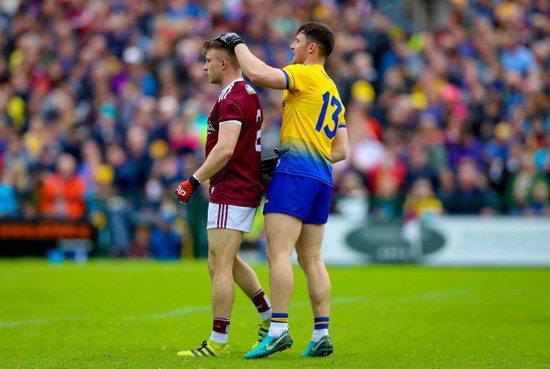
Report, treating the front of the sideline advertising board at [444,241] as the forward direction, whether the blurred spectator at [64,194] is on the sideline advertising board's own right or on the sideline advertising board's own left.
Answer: on the sideline advertising board's own right

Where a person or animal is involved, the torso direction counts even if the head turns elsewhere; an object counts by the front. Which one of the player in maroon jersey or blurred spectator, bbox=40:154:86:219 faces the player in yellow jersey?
the blurred spectator

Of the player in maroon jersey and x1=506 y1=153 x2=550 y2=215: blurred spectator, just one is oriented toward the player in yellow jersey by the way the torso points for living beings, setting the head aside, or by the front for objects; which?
the blurred spectator

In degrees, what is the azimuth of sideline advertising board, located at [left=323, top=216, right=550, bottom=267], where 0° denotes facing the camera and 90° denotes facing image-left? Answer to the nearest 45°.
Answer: approximately 0°

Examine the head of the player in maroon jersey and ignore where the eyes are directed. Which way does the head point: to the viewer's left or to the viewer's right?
to the viewer's left

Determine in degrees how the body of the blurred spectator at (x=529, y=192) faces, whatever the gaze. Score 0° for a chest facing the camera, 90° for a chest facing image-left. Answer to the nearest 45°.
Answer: approximately 0°

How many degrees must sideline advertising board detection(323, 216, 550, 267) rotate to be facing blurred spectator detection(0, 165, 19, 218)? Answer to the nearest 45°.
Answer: approximately 90° to its right

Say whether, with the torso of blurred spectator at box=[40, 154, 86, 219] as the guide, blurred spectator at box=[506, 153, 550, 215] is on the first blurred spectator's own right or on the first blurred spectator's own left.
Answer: on the first blurred spectator's own left
